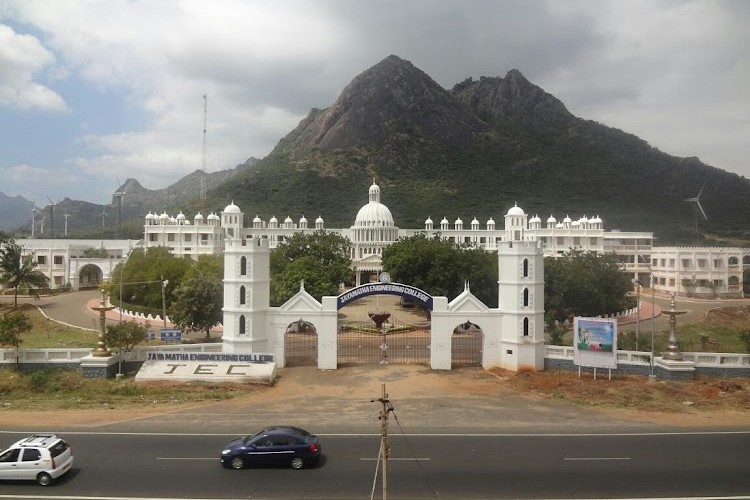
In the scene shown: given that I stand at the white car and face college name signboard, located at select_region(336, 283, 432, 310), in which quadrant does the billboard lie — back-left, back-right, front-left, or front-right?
front-right

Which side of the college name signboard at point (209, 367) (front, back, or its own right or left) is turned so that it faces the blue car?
front

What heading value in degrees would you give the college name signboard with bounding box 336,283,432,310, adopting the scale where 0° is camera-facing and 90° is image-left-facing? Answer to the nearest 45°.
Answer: approximately 0°

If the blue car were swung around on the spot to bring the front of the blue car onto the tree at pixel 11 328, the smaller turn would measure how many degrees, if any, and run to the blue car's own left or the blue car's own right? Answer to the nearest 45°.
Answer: approximately 45° to the blue car's own right

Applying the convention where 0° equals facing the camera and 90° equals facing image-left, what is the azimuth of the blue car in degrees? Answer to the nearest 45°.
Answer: approximately 90°

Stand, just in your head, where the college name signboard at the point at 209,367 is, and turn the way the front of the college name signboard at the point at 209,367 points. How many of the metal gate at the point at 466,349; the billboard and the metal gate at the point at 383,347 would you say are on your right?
0

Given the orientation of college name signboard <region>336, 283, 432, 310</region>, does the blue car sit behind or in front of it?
in front

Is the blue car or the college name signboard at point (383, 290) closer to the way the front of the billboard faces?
the blue car

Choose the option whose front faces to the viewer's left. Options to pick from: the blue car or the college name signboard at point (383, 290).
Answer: the blue car

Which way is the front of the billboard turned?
toward the camera

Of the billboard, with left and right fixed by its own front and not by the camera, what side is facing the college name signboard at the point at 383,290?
right

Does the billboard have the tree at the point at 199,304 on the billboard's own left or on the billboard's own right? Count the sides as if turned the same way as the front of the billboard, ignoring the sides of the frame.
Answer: on the billboard's own right

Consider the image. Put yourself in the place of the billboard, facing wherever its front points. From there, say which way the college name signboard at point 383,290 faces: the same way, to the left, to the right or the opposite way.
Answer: the same way

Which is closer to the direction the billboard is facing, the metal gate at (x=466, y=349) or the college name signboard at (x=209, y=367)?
the college name signboard

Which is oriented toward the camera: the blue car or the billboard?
the billboard

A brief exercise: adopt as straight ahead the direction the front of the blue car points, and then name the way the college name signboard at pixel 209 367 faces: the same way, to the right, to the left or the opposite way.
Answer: to the left
